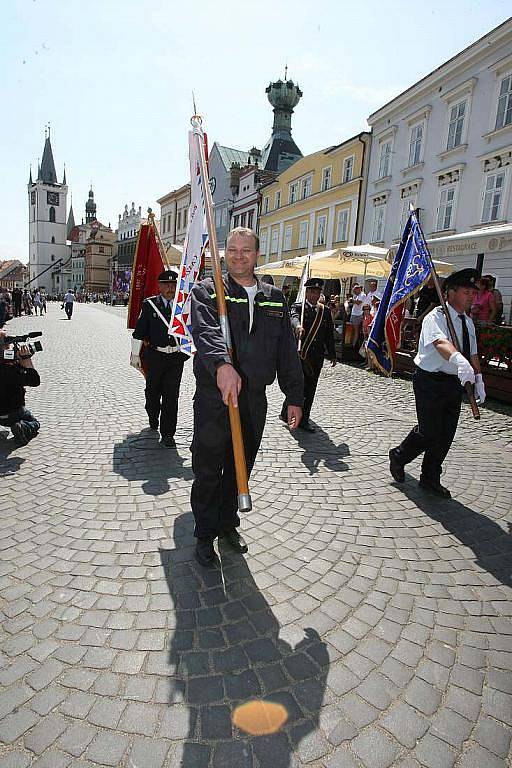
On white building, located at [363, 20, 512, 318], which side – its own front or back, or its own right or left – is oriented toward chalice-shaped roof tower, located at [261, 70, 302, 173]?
right

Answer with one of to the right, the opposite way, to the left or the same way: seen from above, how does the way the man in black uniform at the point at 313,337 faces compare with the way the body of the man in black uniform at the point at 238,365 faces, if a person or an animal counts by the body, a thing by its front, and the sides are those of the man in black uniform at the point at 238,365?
the same way

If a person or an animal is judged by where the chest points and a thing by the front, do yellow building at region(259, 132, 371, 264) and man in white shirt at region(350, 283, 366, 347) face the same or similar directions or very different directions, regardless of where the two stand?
same or similar directions

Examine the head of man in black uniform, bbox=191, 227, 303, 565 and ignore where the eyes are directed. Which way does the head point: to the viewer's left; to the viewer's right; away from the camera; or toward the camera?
toward the camera

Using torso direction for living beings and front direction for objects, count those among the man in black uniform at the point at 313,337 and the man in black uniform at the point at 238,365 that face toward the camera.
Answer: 2

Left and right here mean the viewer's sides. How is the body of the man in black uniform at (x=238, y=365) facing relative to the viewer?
facing the viewer

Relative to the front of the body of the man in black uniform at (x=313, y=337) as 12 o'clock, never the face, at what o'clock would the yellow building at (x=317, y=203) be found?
The yellow building is roughly at 6 o'clock from the man in black uniform.

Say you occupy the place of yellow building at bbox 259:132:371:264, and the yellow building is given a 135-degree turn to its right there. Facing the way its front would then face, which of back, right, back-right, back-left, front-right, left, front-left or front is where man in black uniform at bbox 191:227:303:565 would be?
back

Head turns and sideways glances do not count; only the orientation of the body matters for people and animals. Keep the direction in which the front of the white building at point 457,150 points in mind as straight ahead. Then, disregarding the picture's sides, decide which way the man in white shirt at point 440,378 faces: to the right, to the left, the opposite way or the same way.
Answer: to the left

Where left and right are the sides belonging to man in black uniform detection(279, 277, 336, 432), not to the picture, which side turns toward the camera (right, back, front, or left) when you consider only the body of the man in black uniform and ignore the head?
front

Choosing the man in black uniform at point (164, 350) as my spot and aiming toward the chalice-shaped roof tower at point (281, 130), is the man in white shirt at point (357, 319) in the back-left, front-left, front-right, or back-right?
front-right

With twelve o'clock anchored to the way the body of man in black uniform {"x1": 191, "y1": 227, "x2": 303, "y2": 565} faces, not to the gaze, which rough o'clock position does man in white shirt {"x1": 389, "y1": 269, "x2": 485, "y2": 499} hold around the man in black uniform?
The man in white shirt is roughly at 8 o'clock from the man in black uniform.

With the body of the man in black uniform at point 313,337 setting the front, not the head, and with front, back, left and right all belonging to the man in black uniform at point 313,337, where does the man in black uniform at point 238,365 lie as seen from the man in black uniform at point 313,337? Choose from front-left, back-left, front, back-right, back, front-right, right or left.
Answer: front

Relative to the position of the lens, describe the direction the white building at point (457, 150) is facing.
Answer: facing the viewer and to the left of the viewer

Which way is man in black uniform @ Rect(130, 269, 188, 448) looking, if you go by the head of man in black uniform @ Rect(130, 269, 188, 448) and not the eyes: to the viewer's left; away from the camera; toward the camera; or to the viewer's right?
toward the camera
